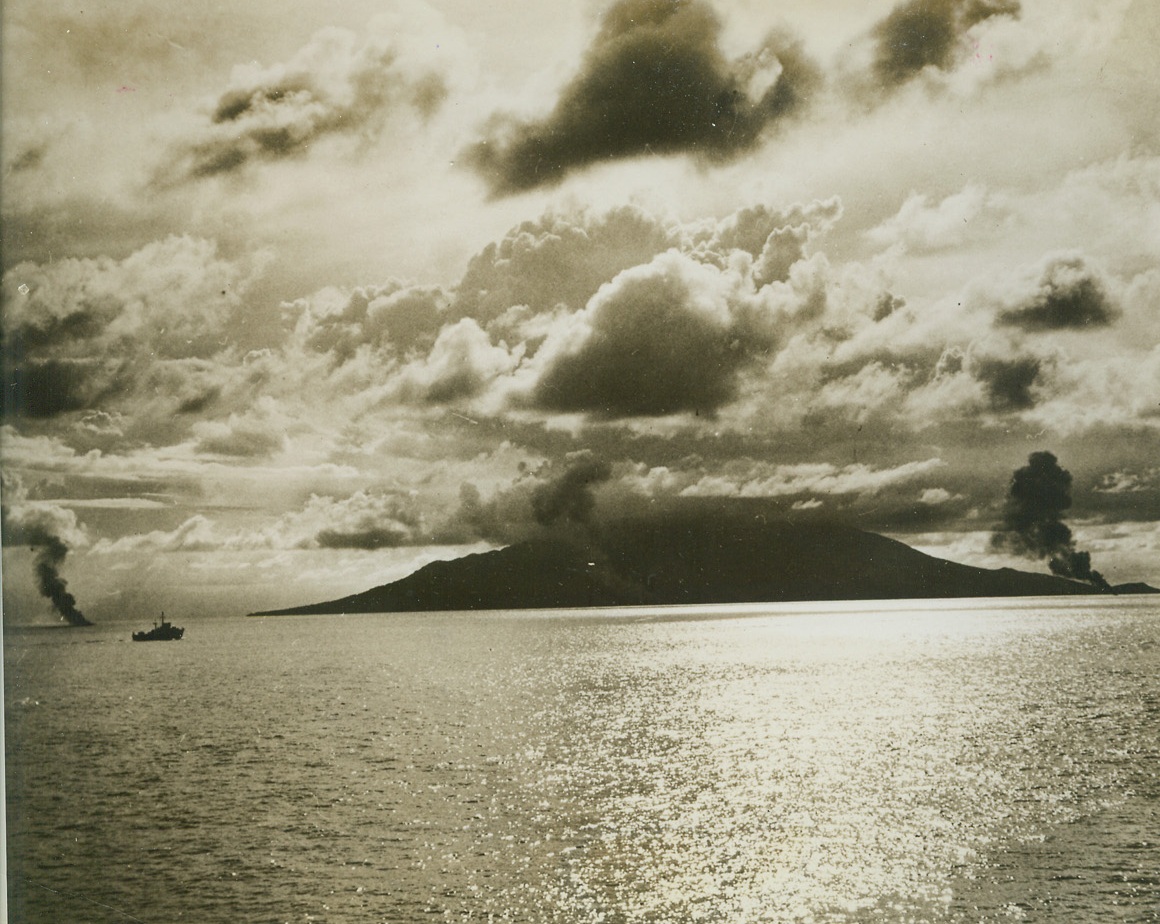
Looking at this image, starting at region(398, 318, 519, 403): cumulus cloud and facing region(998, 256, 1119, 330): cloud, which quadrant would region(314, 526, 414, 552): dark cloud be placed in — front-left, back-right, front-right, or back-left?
back-left
